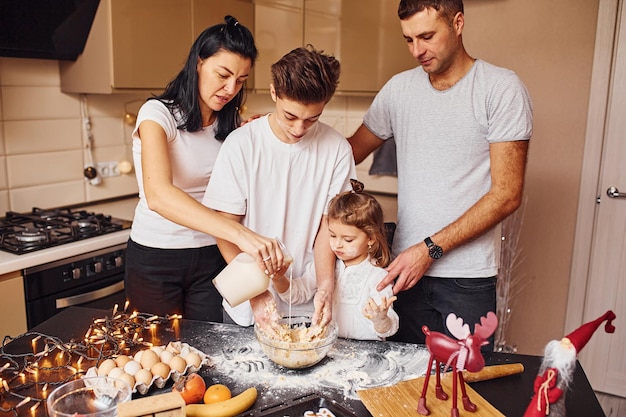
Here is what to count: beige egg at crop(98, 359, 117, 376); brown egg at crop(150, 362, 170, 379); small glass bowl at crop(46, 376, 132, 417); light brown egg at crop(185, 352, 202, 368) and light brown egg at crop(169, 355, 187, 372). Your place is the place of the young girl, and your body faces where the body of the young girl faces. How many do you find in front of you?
5

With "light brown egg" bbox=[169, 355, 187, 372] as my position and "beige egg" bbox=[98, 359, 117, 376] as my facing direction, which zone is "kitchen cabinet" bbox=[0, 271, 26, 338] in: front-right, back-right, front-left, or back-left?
front-right

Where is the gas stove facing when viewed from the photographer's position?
facing the viewer and to the right of the viewer

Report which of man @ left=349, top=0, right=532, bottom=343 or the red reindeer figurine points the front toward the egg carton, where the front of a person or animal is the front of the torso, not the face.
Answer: the man

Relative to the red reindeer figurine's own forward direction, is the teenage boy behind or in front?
behind

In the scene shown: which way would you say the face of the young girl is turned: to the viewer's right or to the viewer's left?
to the viewer's left

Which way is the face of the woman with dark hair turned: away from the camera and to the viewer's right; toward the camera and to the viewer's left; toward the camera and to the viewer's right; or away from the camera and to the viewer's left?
toward the camera and to the viewer's right

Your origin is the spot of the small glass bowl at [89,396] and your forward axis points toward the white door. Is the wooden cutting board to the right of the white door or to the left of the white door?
right

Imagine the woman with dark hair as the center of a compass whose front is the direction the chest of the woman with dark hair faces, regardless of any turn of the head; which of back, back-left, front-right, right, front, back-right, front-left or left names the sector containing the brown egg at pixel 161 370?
front-right

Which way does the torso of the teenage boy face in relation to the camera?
toward the camera

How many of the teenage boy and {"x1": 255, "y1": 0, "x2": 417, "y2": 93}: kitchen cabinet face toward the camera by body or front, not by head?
2

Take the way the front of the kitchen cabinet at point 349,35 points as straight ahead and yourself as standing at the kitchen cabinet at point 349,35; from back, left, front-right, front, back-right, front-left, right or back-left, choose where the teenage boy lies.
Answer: front

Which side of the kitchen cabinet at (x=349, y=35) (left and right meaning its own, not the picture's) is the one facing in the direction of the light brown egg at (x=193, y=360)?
front

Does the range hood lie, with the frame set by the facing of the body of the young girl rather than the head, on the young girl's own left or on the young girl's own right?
on the young girl's own right
